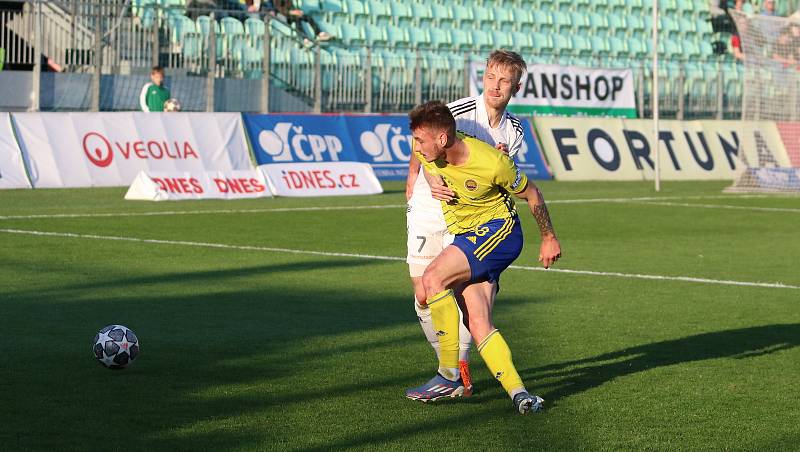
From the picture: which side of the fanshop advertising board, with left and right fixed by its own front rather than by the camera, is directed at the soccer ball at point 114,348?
front

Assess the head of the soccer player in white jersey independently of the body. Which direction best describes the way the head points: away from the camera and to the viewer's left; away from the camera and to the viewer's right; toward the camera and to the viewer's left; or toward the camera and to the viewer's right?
toward the camera and to the viewer's left

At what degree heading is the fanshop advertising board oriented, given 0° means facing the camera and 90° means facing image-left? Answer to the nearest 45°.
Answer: approximately 0°

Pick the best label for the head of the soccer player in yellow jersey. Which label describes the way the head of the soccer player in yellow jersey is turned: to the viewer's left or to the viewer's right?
to the viewer's left

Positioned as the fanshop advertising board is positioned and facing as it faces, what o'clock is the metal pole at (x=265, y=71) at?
The metal pole is roughly at 2 o'clock from the fanshop advertising board.

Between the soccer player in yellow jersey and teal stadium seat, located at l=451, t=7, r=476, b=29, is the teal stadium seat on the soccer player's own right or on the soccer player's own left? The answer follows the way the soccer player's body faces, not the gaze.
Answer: on the soccer player's own right

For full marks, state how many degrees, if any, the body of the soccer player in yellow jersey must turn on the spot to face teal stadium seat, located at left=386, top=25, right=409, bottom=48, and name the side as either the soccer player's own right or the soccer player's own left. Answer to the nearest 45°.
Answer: approximately 135° to the soccer player's own right

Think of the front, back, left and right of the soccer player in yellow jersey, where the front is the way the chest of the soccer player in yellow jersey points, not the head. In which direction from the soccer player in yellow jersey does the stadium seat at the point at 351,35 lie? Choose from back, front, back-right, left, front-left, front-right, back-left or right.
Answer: back-right

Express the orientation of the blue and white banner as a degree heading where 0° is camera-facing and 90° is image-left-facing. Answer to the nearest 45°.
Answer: approximately 0°

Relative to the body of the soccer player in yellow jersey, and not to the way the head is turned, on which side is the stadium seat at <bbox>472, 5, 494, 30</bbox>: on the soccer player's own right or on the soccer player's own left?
on the soccer player's own right

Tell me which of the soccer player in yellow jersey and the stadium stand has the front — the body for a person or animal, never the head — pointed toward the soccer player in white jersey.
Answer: the stadium stand

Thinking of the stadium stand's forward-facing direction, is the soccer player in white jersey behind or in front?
in front

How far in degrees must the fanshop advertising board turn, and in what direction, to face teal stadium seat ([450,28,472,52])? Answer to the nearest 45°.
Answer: approximately 135° to its right

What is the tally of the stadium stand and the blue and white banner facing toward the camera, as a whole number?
2
